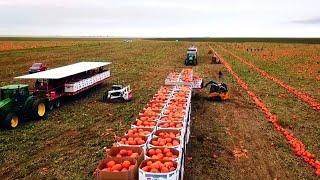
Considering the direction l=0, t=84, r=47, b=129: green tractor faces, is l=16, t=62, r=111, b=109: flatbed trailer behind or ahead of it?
behind

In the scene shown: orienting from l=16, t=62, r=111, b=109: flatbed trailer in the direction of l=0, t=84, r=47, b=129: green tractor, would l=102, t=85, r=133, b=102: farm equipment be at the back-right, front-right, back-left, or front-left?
back-left

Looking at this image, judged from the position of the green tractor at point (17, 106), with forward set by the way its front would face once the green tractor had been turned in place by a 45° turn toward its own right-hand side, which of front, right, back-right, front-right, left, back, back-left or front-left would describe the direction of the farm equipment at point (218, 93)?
back

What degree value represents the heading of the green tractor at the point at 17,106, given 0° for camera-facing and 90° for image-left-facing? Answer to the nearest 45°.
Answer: approximately 45°

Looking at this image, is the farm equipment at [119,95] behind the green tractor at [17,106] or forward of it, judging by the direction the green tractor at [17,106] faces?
behind
